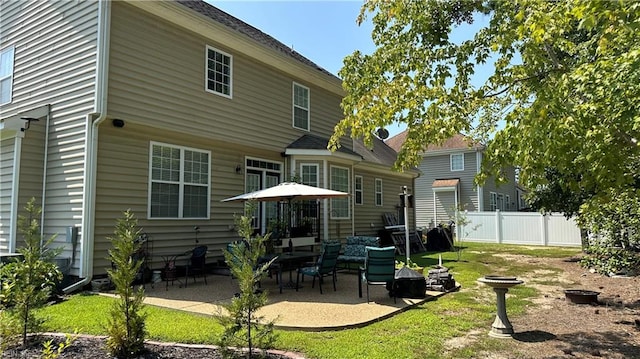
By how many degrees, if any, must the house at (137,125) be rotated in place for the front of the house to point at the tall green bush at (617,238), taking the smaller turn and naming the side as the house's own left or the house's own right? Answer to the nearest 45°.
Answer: approximately 135° to the house's own right

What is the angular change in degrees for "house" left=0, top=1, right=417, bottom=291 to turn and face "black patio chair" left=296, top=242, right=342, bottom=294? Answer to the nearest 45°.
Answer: approximately 180°

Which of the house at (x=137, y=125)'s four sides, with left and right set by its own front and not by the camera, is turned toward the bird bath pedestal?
back

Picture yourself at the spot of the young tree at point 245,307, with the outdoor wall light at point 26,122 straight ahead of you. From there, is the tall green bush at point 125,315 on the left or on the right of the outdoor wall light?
left

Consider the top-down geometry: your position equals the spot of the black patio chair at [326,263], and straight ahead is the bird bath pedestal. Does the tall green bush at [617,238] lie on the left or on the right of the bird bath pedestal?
left

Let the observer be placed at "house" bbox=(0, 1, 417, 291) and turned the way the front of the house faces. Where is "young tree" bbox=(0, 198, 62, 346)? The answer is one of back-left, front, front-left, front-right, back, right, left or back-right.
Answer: back-left

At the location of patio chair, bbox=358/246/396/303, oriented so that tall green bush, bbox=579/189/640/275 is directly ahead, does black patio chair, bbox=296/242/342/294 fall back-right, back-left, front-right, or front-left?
back-left
